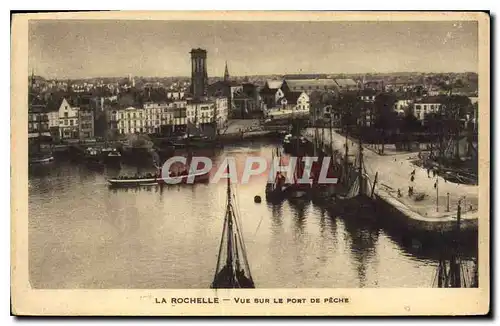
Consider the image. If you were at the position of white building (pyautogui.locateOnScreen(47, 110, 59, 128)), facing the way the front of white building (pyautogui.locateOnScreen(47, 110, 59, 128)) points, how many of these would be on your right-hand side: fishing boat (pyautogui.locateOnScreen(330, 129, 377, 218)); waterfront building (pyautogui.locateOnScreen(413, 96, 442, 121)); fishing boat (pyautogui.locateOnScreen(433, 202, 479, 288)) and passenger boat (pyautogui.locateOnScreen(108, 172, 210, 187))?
0

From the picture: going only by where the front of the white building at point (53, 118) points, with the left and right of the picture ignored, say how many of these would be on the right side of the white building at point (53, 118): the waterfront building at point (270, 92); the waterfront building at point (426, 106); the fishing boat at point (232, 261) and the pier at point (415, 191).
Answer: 0

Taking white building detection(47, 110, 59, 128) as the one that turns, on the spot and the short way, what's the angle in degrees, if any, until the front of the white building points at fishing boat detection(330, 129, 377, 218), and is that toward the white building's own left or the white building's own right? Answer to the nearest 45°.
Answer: approximately 90° to the white building's own left

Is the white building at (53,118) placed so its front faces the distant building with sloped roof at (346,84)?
no

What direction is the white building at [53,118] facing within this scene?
toward the camera

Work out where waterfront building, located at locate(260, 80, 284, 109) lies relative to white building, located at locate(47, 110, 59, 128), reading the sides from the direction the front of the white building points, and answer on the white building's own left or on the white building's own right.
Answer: on the white building's own left
